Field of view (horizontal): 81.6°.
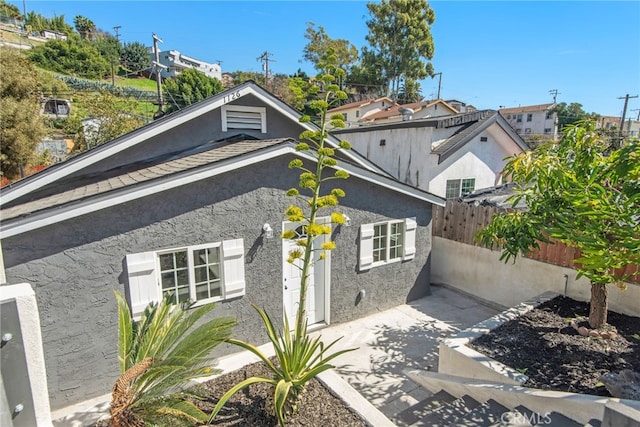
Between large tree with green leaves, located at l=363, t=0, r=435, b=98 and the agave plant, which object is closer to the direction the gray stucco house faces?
the agave plant

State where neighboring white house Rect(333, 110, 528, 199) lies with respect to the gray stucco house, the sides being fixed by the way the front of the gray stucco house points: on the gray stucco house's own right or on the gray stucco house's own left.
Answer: on the gray stucco house's own left

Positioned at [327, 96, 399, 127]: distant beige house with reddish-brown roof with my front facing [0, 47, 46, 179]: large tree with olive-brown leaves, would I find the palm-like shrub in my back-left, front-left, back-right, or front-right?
front-left

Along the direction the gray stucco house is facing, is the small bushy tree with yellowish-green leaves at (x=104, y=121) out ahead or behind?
behind

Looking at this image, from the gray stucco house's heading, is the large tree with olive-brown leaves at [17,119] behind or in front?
behind

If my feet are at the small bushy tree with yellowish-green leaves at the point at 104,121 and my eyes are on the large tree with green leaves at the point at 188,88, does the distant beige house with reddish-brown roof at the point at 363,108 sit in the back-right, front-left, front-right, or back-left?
front-right

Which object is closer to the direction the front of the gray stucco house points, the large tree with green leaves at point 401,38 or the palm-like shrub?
the palm-like shrub

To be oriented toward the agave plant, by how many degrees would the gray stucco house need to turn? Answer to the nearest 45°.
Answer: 0° — it already faces it

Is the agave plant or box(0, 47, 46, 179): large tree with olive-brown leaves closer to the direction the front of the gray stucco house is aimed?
the agave plant

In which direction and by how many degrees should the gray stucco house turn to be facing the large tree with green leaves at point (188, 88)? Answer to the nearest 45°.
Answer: approximately 135° to its left

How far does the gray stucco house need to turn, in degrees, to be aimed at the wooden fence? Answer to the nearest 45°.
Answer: approximately 45° to its left

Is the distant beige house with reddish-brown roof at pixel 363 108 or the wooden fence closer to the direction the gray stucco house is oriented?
the wooden fence

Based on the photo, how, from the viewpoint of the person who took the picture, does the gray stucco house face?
facing the viewer and to the right of the viewer

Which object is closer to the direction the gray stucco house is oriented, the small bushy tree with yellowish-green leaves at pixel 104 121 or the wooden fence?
the wooden fence

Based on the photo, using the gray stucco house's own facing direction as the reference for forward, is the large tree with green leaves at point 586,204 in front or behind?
in front

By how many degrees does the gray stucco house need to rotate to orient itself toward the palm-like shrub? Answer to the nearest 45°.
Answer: approximately 45° to its right
